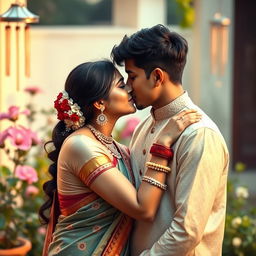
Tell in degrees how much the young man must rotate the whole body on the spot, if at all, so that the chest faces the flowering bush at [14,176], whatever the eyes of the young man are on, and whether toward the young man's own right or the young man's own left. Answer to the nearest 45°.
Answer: approximately 45° to the young man's own right

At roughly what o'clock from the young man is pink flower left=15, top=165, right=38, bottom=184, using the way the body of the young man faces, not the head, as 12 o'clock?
The pink flower is roughly at 2 o'clock from the young man.

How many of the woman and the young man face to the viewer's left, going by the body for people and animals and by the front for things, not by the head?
1

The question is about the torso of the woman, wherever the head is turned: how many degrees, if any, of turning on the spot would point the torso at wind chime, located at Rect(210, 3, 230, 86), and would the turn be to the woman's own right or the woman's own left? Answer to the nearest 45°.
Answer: approximately 90° to the woman's own left

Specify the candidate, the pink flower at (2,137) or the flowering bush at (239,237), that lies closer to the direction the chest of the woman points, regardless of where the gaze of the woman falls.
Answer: the flowering bush

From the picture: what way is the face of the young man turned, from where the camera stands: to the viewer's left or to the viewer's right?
to the viewer's left

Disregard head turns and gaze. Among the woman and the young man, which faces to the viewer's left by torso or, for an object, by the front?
the young man

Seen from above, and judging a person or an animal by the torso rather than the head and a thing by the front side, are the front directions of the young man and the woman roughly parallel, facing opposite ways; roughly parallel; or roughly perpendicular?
roughly parallel, facing opposite ways

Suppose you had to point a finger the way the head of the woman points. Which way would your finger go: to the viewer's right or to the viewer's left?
to the viewer's right

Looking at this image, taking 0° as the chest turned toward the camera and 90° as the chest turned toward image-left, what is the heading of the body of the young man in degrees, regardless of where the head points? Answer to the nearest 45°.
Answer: approximately 90°

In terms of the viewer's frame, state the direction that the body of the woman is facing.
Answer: to the viewer's right
